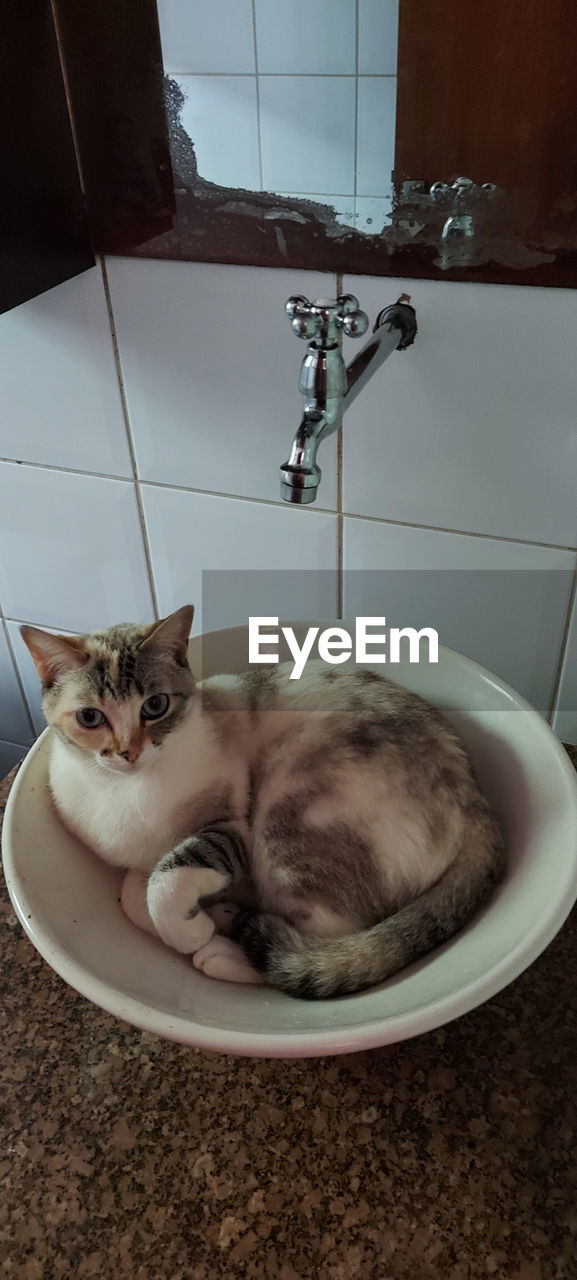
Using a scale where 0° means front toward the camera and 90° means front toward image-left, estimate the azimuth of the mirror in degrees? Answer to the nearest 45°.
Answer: approximately 0°
